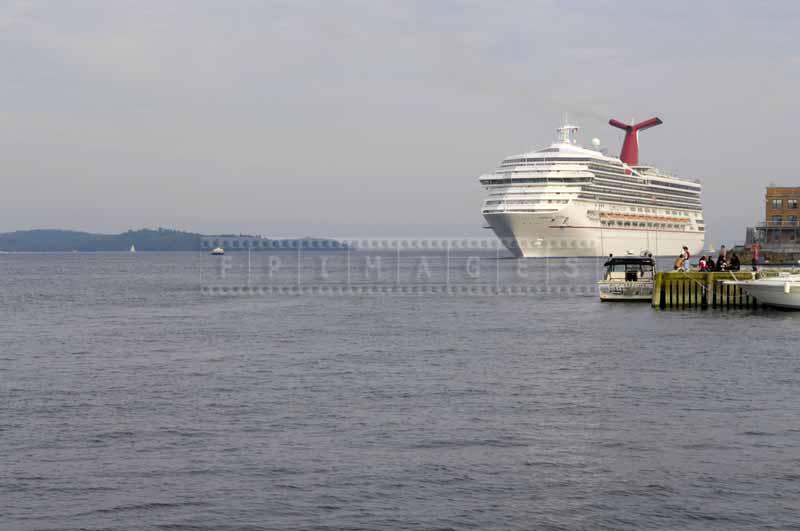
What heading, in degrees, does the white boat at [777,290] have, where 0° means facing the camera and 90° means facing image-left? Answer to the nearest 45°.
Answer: approximately 90°
